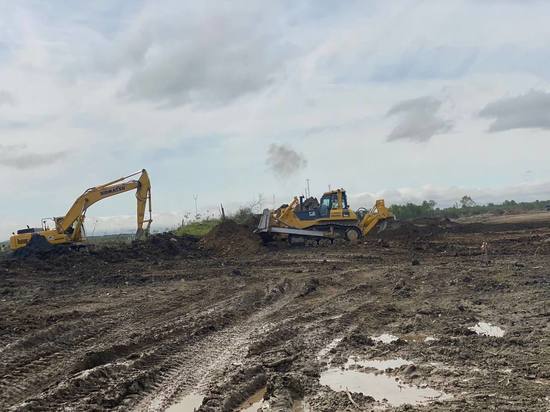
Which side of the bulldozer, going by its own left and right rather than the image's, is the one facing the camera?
left

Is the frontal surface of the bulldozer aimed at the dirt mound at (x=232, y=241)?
yes

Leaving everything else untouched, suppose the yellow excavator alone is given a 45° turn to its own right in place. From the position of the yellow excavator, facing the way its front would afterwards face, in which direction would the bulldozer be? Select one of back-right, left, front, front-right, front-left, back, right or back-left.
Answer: front-left

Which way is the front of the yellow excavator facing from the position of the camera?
facing to the right of the viewer

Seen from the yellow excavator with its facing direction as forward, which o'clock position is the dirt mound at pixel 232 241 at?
The dirt mound is roughly at 12 o'clock from the yellow excavator.
